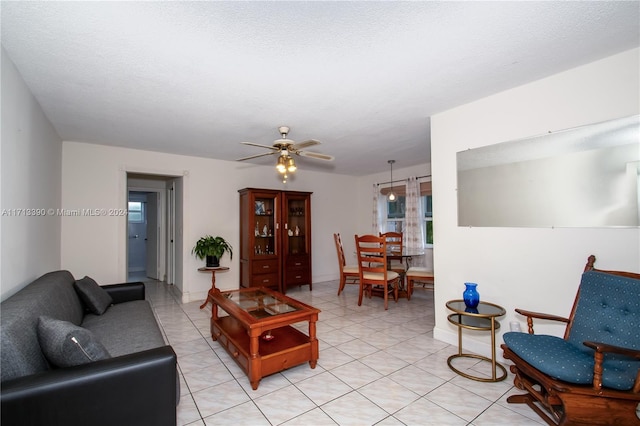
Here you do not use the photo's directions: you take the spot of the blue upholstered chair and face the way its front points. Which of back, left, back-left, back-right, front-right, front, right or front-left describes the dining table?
right

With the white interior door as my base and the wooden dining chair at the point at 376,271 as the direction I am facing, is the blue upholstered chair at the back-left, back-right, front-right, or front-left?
front-right

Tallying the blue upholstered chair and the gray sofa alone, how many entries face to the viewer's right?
1

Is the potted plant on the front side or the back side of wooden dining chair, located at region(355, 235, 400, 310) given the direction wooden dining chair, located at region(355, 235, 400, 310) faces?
on the back side

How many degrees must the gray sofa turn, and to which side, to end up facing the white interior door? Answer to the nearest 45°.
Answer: approximately 90° to its left

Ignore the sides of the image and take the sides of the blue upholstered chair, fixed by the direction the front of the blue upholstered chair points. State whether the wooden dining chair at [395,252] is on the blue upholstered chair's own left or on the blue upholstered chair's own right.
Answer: on the blue upholstered chair's own right

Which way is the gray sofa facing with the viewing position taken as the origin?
facing to the right of the viewer

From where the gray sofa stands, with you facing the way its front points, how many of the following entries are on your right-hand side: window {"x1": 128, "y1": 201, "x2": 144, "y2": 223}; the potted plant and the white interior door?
0

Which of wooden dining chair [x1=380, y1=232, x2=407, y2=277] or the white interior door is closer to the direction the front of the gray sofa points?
the wooden dining chair

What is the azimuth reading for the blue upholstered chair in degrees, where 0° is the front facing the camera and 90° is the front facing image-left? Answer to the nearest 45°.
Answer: approximately 45°

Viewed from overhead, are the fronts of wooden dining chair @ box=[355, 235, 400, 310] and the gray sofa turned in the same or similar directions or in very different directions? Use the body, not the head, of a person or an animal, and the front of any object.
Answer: same or similar directions

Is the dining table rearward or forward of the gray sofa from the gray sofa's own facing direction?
forward

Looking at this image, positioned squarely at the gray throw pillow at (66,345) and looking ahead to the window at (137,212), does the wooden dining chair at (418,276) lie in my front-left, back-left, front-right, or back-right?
front-right

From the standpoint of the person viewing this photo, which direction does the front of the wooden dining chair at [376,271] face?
facing away from the viewer and to the right of the viewer

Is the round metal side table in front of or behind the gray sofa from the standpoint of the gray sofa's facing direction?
in front
